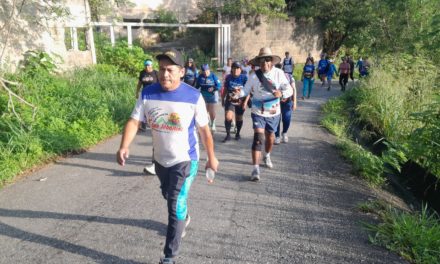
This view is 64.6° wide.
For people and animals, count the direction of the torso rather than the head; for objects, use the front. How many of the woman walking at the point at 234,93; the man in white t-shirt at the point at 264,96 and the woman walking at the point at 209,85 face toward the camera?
3

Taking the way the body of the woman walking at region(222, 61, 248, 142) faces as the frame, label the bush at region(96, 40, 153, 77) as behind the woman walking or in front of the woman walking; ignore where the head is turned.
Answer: behind

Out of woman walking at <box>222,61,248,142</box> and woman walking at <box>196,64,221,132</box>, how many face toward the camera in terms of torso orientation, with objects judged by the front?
2

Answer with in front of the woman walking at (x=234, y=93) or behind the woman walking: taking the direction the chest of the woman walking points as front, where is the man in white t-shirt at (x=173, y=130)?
in front

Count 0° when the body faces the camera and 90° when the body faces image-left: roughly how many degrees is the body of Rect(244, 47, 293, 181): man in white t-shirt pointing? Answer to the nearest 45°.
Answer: approximately 0°

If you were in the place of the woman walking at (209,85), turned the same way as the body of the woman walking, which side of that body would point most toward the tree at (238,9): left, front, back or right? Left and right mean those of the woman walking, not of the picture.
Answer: back

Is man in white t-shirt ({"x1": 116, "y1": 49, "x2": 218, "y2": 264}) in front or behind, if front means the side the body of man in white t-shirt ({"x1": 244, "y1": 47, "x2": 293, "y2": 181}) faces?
in front

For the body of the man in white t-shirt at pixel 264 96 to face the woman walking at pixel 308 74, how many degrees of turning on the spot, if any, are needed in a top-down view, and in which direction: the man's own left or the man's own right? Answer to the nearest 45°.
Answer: approximately 180°
